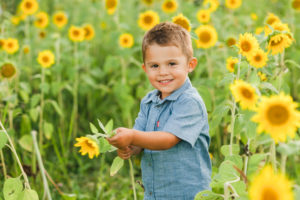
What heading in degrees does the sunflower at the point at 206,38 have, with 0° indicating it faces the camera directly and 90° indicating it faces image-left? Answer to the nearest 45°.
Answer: approximately 0°

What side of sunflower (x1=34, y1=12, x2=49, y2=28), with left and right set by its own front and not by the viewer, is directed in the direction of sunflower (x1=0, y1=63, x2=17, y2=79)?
front

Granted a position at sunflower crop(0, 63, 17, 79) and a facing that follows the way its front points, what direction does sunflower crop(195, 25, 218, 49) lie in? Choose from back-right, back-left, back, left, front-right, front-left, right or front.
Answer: left
